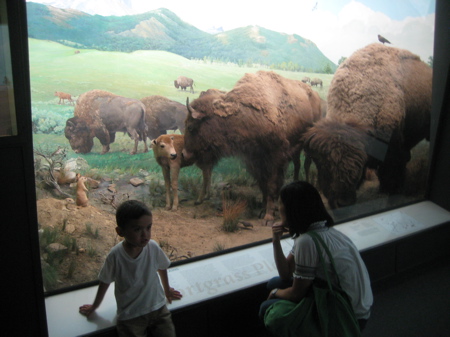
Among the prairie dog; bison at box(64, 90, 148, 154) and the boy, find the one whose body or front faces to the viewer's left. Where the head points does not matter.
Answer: the bison

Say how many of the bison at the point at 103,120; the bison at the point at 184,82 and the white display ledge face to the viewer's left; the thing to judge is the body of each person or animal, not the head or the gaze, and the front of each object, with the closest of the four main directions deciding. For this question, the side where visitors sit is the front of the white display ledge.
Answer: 2

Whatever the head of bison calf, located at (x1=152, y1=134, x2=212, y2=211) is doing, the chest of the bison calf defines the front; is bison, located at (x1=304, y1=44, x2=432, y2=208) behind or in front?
behind

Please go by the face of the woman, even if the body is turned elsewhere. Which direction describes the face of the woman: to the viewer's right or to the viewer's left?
to the viewer's left

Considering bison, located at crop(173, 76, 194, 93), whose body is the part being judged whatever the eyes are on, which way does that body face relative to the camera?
to the viewer's left
